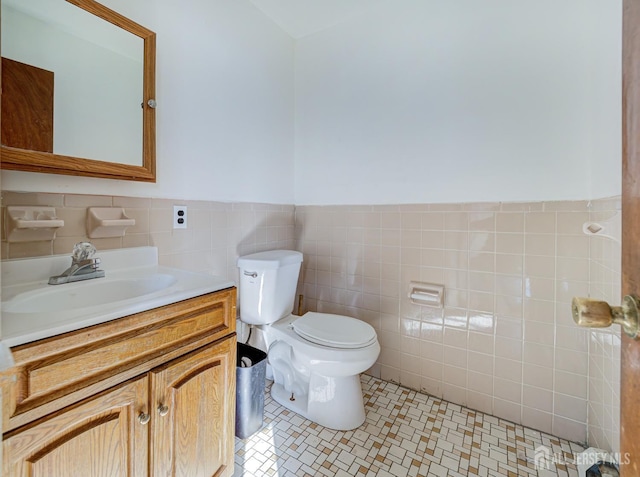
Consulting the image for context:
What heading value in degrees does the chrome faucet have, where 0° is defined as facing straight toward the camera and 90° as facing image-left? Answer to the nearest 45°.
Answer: approximately 315°

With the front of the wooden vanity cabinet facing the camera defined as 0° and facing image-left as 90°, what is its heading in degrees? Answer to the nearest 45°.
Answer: approximately 315°

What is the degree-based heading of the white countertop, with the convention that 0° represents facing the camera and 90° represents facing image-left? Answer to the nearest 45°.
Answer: approximately 315°

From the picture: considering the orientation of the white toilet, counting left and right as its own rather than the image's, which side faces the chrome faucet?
right

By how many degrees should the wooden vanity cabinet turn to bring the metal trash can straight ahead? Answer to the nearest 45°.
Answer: approximately 90° to its left

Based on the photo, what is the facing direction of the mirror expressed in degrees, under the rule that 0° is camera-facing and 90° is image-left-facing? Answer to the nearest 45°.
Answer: approximately 315°

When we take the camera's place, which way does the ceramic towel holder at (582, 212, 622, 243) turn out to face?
facing to the left of the viewer

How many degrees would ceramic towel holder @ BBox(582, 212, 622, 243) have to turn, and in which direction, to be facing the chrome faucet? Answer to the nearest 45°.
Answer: approximately 45° to its left

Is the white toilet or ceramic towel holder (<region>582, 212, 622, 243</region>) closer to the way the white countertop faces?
the ceramic towel holder

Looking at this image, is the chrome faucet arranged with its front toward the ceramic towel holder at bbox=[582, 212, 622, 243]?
yes
